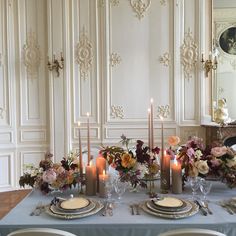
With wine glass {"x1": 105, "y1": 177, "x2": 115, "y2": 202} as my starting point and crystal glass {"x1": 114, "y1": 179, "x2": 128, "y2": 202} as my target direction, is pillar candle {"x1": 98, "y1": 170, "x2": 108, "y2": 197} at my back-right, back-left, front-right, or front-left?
back-left
